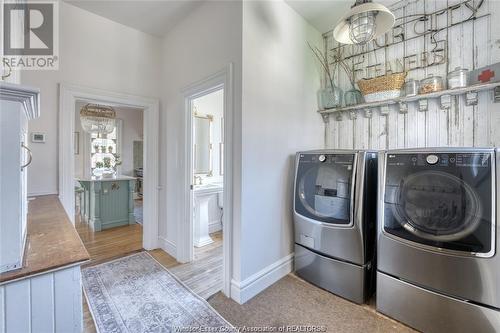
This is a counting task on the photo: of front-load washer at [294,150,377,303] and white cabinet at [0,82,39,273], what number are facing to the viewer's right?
1

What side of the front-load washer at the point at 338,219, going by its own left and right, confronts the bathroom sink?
right

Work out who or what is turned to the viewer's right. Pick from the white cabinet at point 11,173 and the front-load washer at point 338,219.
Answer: the white cabinet

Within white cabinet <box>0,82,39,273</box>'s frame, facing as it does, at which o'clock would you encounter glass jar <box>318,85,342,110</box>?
The glass jar is roughly at 12 o'clock from the white cabinet.

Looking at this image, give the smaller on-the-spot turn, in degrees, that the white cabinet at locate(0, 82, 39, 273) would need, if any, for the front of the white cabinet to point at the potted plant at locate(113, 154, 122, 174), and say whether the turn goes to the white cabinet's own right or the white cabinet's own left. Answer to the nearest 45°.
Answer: approximately 90° to the white cabinet's own left

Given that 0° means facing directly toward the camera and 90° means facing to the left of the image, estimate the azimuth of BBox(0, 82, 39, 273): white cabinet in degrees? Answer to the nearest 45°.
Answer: approximately 270°

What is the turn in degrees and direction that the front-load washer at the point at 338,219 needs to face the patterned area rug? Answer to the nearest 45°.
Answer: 0° — it already faces it

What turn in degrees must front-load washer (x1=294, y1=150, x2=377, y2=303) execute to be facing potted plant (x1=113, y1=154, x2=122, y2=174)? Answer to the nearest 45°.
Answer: approximately 90° to its right
